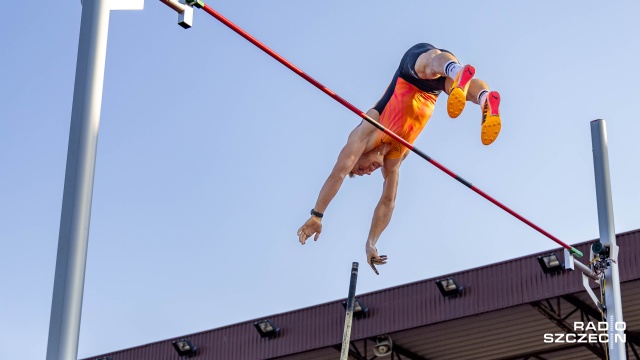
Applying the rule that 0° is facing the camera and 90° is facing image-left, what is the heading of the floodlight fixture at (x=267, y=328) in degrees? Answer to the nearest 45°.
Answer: approximately 45°

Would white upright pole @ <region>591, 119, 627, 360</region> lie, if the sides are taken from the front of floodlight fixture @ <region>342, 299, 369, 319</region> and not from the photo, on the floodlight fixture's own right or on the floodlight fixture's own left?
on the floodlight fixture's own left

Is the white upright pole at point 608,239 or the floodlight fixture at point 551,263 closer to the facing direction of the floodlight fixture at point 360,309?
the white upright pole

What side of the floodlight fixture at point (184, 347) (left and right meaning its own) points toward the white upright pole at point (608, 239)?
left

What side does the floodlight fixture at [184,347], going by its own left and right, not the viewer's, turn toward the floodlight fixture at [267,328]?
left

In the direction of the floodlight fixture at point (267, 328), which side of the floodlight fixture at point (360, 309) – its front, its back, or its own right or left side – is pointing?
right
